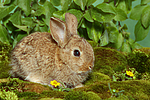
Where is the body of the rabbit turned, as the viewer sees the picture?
to the viewer's right

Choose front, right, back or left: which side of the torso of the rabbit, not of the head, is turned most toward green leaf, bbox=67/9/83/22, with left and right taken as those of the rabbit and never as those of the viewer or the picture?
left

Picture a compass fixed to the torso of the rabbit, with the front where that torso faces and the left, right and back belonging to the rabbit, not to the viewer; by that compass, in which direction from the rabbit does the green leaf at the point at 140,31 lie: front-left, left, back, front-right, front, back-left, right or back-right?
front-left

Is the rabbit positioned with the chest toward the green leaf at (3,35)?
no

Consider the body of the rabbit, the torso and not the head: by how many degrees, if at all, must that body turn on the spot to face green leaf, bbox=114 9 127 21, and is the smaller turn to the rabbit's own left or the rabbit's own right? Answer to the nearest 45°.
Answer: approximately 45° to the rabbit's own left

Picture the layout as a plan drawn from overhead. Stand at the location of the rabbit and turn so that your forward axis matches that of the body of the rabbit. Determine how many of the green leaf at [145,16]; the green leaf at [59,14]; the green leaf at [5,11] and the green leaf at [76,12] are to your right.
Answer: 0

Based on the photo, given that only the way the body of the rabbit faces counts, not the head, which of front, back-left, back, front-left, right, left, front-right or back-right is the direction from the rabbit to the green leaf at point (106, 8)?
front-left

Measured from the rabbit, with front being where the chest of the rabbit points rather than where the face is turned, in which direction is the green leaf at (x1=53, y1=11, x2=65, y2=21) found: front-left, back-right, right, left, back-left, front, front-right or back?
left

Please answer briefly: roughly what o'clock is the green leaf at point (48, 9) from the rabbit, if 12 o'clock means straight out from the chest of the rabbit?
The green leaf is roughly at 9 o'clock from the rabbit.

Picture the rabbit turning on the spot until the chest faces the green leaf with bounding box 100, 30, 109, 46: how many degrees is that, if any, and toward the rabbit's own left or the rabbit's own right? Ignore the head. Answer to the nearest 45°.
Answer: approximately 45° to the rabbit's own left

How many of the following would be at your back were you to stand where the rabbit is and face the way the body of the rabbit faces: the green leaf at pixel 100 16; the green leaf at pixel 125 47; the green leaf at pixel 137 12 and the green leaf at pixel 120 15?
0

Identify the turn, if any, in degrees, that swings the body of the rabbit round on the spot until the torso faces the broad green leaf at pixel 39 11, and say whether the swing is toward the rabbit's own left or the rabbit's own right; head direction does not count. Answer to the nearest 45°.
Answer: approximately 90° to the rabbit's own left

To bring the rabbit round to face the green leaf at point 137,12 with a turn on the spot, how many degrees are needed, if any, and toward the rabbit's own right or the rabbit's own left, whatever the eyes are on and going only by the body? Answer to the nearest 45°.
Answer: approximately 45° to the rabbit's own left
